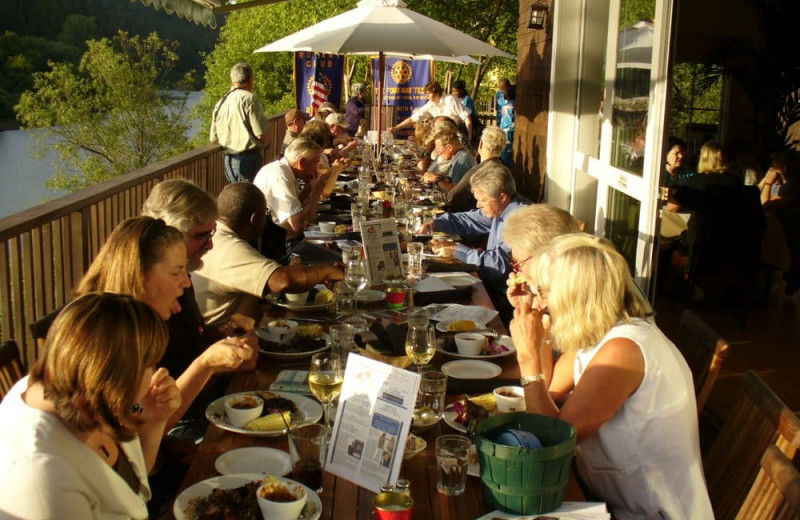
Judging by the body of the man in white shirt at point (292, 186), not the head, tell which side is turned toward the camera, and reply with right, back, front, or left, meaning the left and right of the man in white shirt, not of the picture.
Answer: right

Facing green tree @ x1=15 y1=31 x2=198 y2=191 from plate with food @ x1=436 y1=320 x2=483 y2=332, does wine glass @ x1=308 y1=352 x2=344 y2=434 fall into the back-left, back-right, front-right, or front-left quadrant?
back-left

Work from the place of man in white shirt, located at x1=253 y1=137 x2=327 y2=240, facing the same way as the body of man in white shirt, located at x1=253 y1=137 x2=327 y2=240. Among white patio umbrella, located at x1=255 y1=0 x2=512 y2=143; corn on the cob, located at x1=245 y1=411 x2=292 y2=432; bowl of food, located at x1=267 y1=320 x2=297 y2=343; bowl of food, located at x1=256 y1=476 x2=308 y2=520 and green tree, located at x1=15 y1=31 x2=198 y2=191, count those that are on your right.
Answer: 3

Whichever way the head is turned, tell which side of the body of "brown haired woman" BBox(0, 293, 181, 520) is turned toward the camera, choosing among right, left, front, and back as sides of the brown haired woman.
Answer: right

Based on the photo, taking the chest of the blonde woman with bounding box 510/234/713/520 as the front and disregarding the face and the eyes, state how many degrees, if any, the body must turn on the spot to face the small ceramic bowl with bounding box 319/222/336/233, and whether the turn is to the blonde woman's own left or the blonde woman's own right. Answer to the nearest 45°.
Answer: approximately 45° to the blonde woman's own right

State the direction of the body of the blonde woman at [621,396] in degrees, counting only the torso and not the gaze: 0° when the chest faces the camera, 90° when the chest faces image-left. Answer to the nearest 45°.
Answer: approximately 90°

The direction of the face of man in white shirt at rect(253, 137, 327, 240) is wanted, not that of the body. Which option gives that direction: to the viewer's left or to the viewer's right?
to the viewer's right

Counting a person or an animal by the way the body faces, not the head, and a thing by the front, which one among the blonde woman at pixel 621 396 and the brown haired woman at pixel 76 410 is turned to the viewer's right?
the brown haired woman at pixel 76 410

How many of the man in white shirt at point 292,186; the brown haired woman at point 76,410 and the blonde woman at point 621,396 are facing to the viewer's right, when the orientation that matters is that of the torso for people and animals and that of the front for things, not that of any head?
2

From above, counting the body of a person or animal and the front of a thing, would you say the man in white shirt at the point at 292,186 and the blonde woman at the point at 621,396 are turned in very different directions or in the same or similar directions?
very different directions
